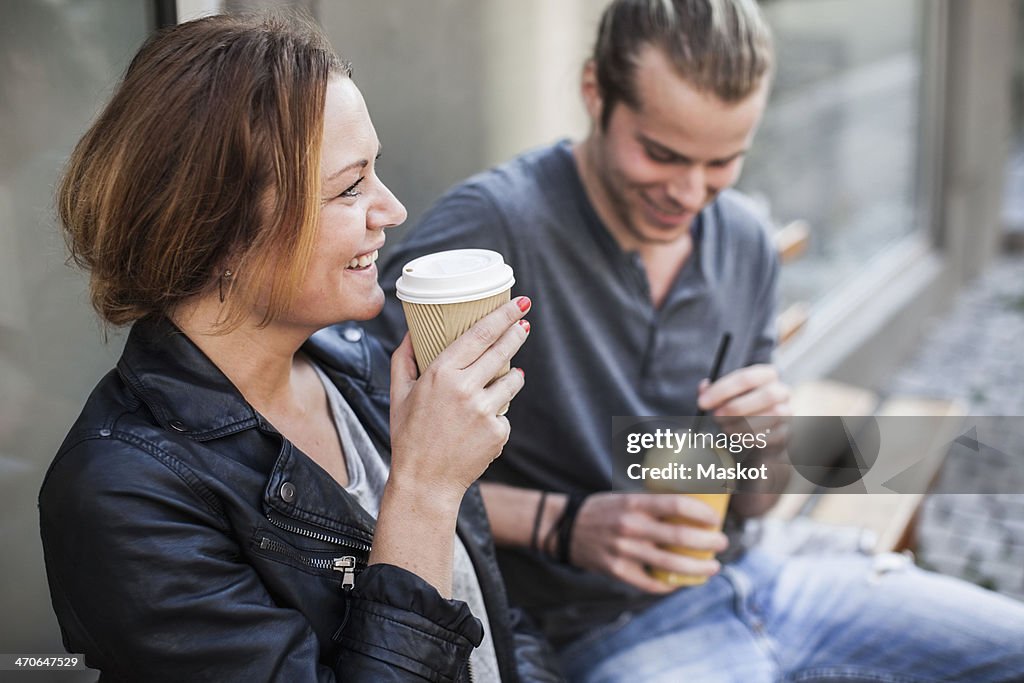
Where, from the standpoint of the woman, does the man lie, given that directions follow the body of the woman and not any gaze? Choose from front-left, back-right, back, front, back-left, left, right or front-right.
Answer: left

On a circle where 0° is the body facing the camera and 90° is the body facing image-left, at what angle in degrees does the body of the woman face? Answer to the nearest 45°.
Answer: approximately 315°

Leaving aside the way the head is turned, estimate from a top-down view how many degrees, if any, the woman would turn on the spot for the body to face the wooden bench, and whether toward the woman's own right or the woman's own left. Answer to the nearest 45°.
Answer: approximately 90° to the woman's own left

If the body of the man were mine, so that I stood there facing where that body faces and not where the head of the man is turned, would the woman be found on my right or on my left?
on my right

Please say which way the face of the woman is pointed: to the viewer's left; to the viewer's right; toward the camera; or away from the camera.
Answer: to the viewer's right
